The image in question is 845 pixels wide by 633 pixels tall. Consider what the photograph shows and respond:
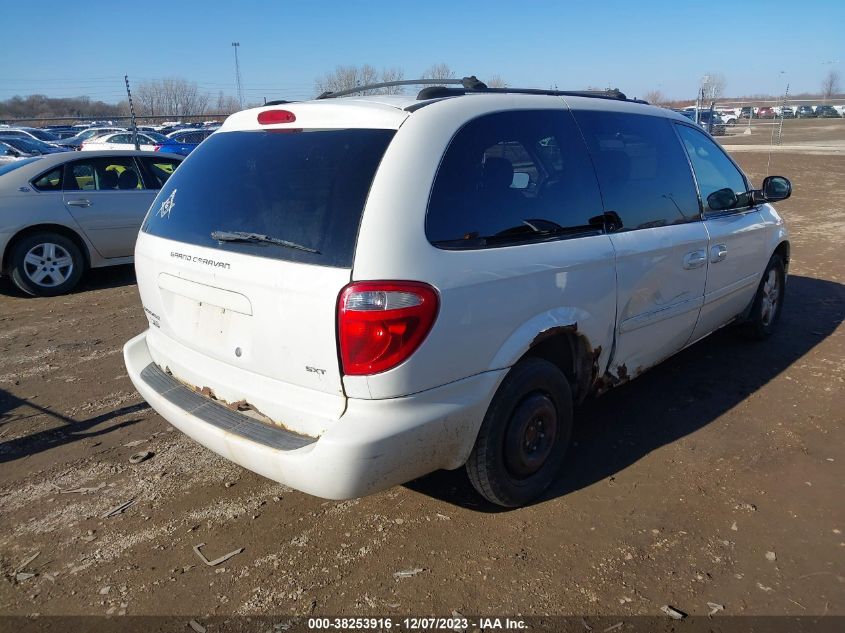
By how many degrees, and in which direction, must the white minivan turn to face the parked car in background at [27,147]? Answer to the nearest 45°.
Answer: approximately 90° to its left

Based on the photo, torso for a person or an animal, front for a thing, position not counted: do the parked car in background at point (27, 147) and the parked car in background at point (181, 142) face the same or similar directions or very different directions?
same or similar directions

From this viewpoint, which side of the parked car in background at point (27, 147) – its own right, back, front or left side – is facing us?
right

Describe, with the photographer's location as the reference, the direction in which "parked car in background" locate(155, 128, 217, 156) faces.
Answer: facing to the right of the viewer

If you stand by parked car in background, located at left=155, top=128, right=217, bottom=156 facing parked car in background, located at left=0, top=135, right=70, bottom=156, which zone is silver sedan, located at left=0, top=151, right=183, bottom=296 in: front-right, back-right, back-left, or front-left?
front-left

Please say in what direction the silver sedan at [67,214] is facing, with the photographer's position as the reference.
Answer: facing to the right of the viewer

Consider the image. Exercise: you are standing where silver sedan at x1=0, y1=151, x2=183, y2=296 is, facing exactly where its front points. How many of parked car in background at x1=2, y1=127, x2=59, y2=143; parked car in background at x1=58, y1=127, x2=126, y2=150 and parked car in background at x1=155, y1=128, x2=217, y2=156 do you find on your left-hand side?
3

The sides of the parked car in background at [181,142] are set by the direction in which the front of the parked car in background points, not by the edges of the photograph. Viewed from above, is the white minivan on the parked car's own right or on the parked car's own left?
on the parked car's own right
